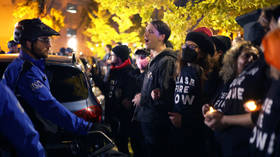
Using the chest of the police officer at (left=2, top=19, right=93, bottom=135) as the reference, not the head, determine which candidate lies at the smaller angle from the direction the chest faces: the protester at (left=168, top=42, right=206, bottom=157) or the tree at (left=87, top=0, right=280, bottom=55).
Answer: the protester

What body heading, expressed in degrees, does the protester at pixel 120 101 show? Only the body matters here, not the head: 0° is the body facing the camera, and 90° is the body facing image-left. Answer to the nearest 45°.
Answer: approximately 90°

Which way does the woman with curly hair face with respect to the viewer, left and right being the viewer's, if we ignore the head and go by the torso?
facing the viewer and to the left of the viewer

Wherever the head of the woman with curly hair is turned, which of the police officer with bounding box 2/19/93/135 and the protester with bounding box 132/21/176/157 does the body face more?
the police officer

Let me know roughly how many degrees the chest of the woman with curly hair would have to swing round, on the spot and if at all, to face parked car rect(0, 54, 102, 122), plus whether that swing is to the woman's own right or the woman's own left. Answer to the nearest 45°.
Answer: approximately 90° to the woman's own right

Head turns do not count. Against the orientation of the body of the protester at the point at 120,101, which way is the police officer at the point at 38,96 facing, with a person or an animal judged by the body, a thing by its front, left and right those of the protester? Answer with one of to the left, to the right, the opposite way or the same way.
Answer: the opposite way

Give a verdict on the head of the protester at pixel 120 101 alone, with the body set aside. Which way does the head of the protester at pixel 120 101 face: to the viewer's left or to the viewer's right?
to the viewer's left

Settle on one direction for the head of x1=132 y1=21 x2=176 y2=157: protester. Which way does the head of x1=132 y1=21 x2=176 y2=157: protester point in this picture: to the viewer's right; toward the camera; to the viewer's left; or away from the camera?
to the viewer's left

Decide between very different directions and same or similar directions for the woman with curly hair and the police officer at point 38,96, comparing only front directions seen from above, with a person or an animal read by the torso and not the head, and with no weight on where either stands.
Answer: very different directions

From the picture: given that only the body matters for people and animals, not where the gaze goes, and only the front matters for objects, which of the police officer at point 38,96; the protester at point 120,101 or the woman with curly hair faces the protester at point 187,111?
the police officer

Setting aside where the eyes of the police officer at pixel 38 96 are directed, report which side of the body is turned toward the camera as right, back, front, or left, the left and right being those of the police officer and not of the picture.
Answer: right

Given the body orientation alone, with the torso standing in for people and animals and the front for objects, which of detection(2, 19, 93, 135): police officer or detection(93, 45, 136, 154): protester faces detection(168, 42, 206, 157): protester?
the police officer

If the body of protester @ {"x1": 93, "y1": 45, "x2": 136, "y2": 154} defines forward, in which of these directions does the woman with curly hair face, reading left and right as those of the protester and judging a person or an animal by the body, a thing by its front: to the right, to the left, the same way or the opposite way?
the same way

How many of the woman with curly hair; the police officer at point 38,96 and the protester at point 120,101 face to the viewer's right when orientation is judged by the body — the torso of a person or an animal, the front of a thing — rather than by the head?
1
